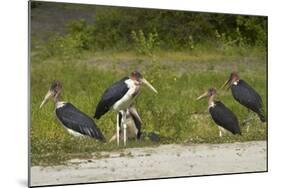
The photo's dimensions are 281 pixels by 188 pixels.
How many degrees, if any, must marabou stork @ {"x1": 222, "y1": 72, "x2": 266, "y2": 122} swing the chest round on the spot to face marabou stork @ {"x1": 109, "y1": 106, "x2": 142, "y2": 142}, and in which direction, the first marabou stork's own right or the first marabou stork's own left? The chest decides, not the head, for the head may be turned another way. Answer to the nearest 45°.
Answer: approximately 45° to the first marabou stork's own left

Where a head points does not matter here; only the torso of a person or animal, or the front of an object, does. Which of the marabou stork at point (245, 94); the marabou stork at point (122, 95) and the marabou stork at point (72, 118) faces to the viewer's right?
the marabou stork at point (122, 95)

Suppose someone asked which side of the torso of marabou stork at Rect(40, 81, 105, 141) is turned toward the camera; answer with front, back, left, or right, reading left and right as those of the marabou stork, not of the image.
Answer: left

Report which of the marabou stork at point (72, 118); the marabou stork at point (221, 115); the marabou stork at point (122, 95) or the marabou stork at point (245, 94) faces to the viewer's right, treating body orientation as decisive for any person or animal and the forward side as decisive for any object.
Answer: the marabou stork at point (122, 95)

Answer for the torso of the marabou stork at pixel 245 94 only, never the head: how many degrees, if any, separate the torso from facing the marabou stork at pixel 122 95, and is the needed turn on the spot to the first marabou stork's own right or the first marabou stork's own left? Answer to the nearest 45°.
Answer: approximately 45° to the first marabou stork's own left

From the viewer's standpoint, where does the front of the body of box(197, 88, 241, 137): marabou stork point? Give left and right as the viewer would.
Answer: facing to the left of the viewer

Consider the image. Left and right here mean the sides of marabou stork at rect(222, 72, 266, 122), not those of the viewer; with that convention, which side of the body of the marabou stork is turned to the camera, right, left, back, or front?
left

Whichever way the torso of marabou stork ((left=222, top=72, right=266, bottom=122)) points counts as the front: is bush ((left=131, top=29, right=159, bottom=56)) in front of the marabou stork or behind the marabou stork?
in front

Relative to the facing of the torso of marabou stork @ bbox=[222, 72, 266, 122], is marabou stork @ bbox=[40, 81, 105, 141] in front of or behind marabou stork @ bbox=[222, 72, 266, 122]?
in front

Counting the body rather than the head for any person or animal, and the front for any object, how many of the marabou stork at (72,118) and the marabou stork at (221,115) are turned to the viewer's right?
0

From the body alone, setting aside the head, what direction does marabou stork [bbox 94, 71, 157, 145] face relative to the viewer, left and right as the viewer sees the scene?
facing to the right of the viewer

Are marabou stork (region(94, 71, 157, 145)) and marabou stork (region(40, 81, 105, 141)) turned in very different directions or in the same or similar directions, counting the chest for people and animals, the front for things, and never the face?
very different directions

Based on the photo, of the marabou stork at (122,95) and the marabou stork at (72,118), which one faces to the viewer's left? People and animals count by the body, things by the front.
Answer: the marabou stork at (72,118)
